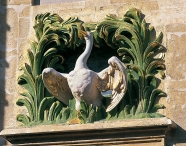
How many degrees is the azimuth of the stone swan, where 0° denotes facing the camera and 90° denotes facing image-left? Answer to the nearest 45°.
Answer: approximately 45°

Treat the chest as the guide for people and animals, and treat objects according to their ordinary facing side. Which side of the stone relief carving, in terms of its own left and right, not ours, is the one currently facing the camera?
front
